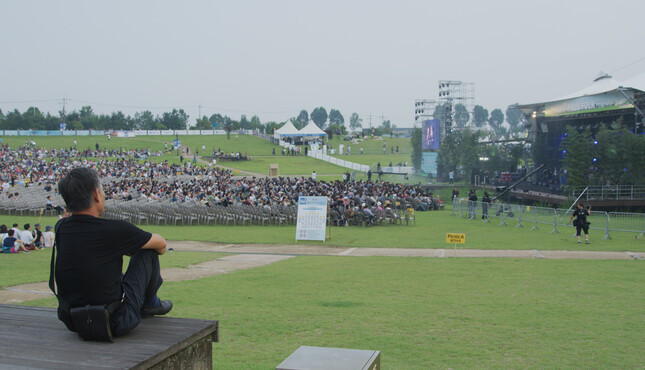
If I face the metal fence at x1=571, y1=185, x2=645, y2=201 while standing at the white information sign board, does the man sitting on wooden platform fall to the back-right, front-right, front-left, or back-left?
back-right

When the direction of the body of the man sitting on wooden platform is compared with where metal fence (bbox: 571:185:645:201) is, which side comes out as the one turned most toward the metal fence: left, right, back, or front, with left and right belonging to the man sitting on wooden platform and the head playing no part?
front

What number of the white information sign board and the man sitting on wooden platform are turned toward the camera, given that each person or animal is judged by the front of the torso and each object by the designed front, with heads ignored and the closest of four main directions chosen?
1

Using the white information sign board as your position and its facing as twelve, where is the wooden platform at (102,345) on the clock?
The wooden platform is roughly at 12 o'clock from the white information sign board.

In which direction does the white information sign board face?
toward the camera

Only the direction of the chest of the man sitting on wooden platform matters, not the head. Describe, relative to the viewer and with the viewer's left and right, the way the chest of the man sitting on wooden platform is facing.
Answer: facing away from the viewer and to the right of the viewer

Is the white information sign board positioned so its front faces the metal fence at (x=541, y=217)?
no

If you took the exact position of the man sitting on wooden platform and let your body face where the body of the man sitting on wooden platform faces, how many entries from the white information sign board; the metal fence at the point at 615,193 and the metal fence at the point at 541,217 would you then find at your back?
0

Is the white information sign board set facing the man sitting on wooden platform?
yes

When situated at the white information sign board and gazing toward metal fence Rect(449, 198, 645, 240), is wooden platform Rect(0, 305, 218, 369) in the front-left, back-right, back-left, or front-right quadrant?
back-right

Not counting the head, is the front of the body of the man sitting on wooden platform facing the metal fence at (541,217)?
yes

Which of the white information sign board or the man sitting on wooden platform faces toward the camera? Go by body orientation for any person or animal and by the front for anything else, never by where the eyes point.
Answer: the white information sign board
